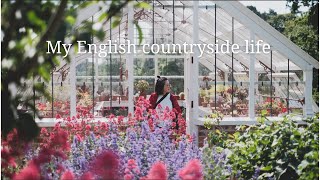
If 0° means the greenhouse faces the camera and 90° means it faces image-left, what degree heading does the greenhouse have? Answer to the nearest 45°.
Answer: approximately 0°

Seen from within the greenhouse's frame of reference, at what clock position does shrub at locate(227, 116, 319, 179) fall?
The shrub is roughly at 12 o'clock from the greenhouse.

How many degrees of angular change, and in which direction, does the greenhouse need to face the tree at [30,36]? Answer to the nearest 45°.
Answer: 0° — it already faces it
